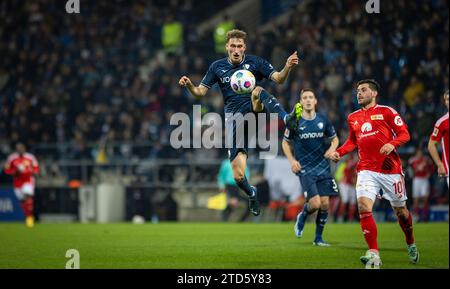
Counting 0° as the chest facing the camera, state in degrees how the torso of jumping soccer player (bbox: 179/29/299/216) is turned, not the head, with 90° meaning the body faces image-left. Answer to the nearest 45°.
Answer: approximately 0°

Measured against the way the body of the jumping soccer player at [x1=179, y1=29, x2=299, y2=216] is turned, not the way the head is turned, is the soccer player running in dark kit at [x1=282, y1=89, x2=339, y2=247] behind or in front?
behind

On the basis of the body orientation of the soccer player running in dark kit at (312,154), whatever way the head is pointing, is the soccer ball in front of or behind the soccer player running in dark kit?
in front

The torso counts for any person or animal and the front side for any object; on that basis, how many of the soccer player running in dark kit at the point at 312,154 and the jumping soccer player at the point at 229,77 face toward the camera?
2

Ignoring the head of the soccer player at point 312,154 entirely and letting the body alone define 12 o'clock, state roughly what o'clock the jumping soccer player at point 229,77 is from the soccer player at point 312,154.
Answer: the jumping soccer player at point 229,77 is roughly at 1 o'clock from the soccer player at point 312,154.
